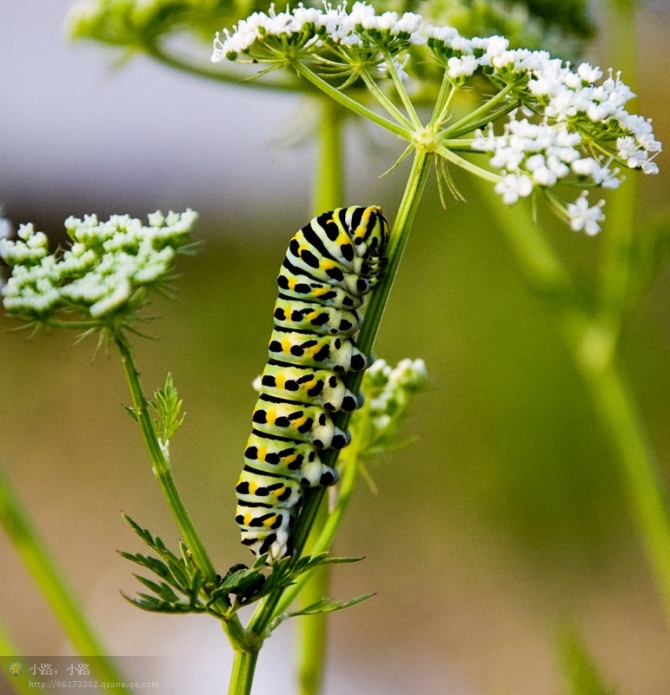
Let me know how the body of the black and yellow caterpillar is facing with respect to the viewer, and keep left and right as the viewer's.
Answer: facing to the right of the viewer
